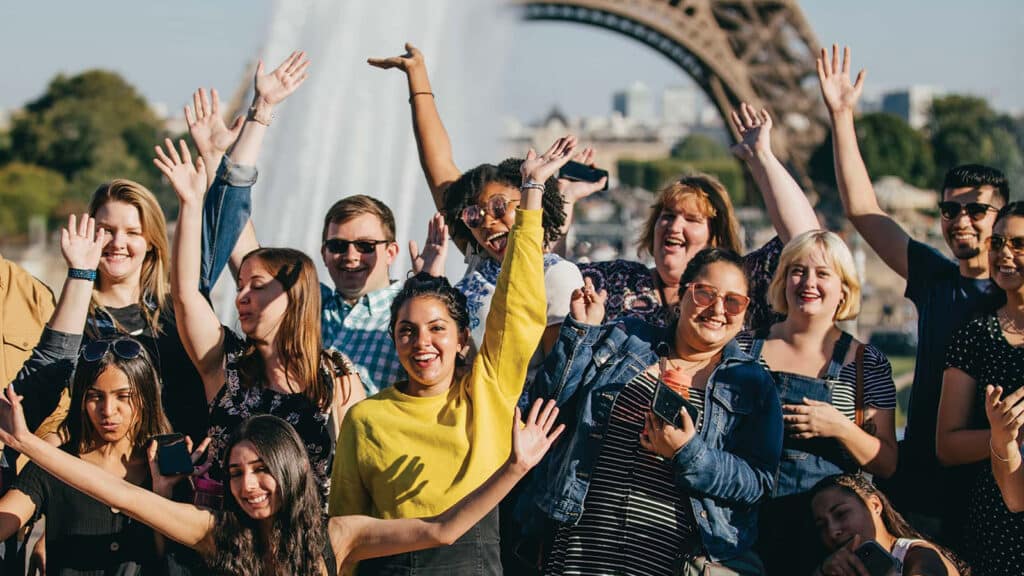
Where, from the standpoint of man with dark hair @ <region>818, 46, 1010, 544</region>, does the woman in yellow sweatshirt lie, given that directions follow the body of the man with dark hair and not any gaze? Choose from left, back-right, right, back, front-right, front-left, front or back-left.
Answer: front-right

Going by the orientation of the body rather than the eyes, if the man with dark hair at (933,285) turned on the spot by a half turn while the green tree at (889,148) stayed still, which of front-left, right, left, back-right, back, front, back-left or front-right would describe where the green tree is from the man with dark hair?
front

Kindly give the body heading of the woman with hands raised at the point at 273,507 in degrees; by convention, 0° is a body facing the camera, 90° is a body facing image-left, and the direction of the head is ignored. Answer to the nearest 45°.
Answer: approximately 0°

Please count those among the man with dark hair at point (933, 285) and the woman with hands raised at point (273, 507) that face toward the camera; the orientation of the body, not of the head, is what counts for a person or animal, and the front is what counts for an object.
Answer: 2

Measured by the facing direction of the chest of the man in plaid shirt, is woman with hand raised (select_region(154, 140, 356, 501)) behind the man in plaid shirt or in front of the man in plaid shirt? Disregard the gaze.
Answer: in front

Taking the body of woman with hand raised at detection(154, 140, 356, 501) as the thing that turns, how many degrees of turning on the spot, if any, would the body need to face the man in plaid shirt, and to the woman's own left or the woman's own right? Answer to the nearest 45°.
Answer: approximately 180°

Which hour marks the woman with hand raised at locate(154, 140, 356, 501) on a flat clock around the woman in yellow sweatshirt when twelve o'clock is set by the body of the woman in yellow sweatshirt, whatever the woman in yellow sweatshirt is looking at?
The woman with hand raised is roughly at 4 o'clock from the woman in yellow sweatshirt.
